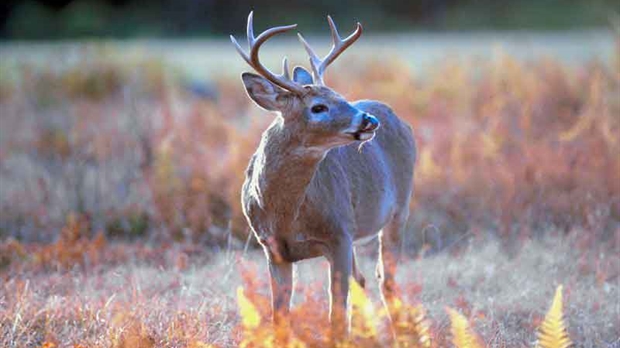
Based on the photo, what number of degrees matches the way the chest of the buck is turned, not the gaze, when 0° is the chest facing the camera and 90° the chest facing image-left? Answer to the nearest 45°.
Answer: approximately 45°
